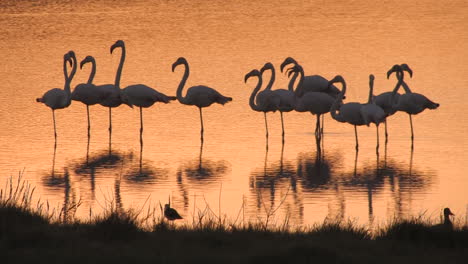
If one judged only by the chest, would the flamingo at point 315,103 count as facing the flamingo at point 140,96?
yes

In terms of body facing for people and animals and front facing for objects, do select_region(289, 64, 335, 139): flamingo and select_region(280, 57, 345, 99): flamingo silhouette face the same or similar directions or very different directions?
same or similar directions

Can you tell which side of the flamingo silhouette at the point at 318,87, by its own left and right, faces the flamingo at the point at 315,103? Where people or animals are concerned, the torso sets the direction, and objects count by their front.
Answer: left

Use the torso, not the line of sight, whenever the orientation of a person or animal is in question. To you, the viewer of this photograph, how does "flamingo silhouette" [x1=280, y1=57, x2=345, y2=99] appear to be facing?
facing to the left of the viewer

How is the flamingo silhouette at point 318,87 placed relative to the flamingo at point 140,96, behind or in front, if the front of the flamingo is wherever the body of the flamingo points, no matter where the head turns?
behind

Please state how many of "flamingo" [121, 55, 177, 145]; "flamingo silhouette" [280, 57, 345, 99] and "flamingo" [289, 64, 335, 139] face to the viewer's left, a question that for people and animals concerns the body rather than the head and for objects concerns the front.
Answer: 3

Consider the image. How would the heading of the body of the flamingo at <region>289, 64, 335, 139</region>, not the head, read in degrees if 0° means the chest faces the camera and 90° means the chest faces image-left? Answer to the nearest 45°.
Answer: approximately 90°

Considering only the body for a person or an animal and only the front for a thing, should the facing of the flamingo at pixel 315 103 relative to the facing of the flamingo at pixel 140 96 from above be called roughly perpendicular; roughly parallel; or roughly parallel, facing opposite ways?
roughly parallel

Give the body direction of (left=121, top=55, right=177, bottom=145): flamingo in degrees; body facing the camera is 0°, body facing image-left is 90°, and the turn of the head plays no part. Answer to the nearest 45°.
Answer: approximately 90°

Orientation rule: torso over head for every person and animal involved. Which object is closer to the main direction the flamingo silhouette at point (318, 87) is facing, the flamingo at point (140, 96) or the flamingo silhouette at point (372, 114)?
the flamingo

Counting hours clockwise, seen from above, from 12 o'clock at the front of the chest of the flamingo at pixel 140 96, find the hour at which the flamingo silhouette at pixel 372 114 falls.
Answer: The flamingo silhouette is roughly at 7 o'clock from the flamingo.
